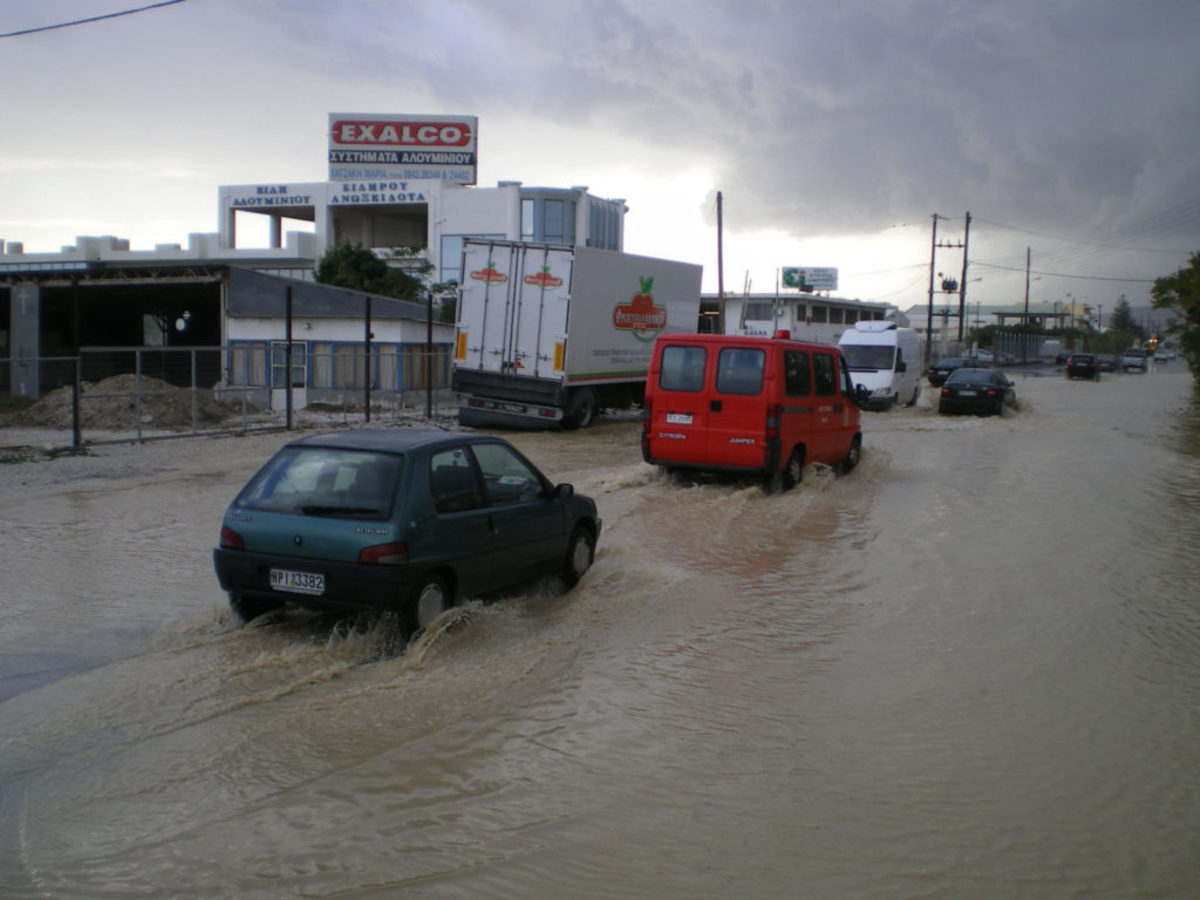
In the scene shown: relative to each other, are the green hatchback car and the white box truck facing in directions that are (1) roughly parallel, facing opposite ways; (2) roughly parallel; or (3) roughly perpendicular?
roughly parallel

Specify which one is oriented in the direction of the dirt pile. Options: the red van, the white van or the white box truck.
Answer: the white van

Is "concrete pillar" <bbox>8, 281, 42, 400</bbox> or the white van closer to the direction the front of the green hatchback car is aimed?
the white van

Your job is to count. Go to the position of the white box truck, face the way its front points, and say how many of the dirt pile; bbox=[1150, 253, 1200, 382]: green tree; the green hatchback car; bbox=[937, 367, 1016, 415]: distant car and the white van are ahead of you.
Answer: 3

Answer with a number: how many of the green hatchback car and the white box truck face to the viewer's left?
0

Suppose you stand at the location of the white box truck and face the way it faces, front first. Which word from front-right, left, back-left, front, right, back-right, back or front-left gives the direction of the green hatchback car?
back-right

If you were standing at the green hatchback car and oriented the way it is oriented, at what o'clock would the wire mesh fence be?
The wire mesh fence is roughly at 10 o'clock from the green hatchback car.

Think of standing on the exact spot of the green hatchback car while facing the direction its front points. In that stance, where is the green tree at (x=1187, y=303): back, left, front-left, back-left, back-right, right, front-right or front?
front

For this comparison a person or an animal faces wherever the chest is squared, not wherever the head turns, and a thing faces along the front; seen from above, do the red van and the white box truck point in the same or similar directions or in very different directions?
same or similar directions

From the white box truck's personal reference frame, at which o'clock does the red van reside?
The red van is roughly at 4 o'clock from the white box truck.

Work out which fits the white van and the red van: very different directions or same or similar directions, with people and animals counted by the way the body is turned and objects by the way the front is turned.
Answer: very different directions

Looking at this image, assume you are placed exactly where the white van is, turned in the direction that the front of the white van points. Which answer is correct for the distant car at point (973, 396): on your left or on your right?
on your left

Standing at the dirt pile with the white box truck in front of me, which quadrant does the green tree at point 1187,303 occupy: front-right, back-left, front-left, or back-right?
front-left

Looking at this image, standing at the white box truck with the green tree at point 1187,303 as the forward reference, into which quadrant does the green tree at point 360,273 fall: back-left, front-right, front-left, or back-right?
front-left

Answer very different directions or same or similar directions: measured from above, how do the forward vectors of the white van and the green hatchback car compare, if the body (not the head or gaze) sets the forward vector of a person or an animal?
very different directions

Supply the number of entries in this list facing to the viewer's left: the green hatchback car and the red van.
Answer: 0

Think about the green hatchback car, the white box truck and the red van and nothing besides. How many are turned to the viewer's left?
0
